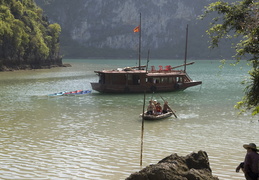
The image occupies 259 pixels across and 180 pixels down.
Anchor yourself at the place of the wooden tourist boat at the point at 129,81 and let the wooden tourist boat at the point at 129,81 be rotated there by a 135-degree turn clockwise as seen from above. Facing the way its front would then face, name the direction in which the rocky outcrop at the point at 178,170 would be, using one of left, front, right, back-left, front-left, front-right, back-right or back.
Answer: front-left

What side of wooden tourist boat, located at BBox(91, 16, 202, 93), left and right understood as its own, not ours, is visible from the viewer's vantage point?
right

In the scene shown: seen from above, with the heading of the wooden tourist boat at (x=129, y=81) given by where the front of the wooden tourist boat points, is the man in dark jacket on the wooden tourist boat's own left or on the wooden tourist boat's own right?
on the wooden tourist boat's own right

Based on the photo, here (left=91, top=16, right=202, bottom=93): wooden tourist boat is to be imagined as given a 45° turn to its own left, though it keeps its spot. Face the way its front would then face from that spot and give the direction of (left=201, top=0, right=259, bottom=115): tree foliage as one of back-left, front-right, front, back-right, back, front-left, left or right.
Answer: back-right
